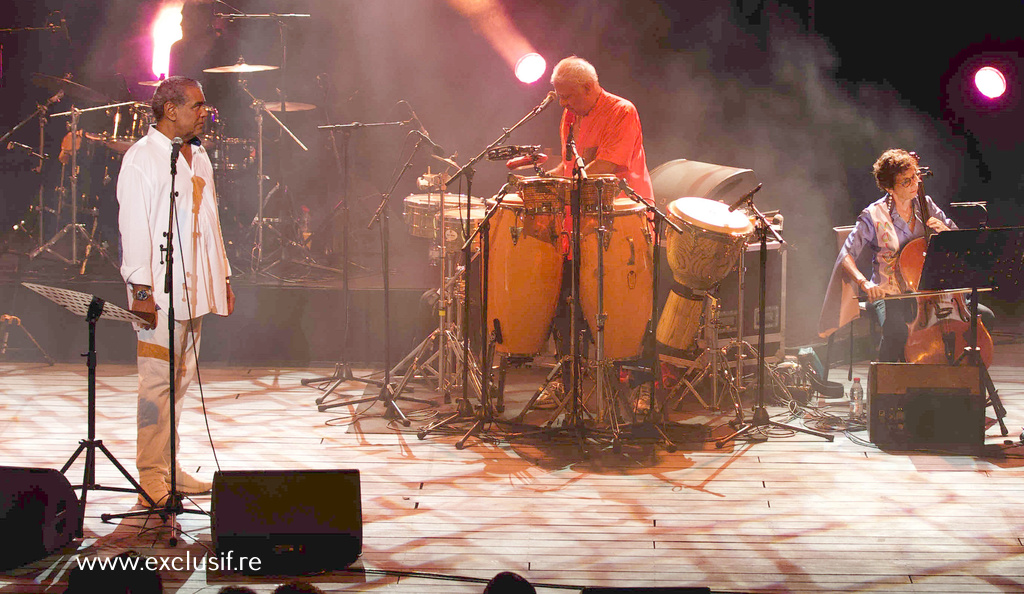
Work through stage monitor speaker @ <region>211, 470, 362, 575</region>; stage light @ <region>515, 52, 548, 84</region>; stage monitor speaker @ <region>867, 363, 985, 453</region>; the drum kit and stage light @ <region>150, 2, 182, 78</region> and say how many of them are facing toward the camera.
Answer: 3

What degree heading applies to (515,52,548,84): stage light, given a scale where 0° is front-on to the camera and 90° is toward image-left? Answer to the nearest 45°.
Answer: approximately 0°

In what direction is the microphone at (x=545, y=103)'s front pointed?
to the viewer's right

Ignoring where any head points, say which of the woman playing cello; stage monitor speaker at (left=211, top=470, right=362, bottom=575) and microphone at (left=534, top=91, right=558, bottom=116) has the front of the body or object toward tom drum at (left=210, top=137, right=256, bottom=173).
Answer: the stage monitor speaker

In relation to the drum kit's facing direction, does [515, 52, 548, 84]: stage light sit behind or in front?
behind

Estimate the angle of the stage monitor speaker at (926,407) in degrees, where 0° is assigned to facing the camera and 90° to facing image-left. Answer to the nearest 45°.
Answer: approximately 180°

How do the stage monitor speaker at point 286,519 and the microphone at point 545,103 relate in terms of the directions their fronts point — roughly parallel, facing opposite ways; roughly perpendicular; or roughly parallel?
roughly perpendicular

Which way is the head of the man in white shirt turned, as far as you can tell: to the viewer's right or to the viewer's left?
to the viewer's right

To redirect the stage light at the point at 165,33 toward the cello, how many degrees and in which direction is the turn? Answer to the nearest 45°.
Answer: approximately 45° to its left

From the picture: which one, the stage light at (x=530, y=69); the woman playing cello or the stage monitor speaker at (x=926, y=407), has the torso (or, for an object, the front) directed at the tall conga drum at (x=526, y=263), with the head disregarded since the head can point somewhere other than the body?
the stage light

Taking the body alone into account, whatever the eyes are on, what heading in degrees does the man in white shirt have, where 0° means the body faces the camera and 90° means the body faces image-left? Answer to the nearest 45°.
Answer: approximately 315°

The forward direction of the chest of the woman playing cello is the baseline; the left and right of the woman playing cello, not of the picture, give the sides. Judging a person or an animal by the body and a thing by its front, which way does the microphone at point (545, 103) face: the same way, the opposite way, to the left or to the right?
to the left

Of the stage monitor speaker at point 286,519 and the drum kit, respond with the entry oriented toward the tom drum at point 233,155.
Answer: the stage monitor speaker

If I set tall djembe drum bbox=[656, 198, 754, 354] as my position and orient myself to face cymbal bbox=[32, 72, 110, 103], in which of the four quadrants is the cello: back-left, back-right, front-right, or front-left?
back-right
